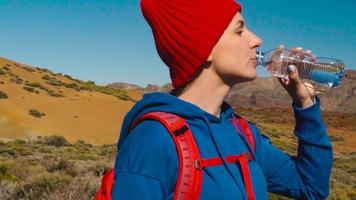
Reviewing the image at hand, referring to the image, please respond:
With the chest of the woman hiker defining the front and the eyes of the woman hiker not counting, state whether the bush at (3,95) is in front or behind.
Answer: behind

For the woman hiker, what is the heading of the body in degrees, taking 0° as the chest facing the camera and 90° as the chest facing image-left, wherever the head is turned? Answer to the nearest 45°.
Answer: approximately 315°

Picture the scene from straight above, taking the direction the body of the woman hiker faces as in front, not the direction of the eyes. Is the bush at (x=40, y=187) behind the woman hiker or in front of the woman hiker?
behind

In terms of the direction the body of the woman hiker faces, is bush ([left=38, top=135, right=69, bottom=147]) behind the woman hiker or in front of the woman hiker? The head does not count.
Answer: behind

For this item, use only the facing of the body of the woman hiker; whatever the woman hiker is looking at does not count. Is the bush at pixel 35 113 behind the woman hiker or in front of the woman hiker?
behind
